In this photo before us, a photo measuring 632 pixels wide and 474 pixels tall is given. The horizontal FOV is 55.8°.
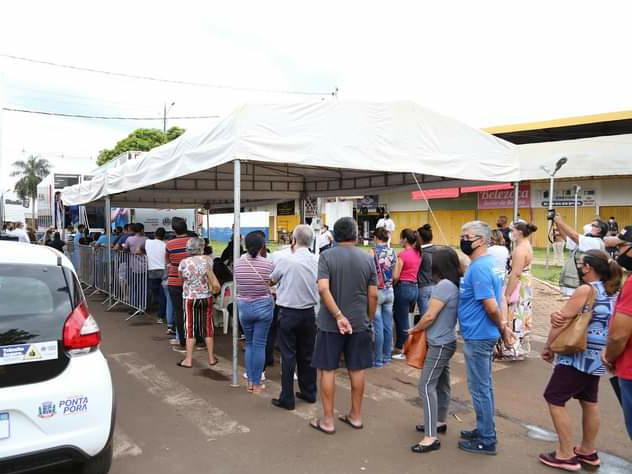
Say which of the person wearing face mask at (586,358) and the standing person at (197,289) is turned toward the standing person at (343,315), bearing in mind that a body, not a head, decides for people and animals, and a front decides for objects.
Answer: the person wearing face mask

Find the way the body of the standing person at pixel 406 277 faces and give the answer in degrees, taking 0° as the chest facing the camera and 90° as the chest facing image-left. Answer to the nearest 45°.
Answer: approximately 135°

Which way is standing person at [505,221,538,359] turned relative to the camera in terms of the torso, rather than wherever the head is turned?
to the viewer's left

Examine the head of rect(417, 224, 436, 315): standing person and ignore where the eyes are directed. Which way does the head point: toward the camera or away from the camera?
away from the camera

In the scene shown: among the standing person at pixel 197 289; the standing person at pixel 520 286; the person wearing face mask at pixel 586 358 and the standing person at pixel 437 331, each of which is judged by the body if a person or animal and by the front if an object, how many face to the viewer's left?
3

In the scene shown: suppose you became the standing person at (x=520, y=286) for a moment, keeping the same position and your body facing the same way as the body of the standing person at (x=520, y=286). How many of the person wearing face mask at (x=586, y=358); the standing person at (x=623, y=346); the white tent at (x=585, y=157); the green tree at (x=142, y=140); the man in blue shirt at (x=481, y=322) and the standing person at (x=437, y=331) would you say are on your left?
4

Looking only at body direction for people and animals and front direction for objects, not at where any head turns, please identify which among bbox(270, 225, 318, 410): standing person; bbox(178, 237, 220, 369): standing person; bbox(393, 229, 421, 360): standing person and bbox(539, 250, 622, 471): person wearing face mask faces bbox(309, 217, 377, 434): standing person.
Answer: the person wearing face mask

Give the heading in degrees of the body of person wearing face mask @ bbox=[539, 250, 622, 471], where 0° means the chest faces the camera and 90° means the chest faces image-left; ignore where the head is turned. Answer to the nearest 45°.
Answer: approximately 90°

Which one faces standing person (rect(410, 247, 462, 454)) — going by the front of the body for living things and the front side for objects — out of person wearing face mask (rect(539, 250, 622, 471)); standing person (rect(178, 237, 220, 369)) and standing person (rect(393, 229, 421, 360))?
the person wearing face mask

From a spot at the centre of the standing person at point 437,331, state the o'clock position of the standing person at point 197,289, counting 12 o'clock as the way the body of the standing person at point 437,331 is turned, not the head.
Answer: the standing person at point 197,289 is roughly at 1 o'clock from the standing person at point 437,331.

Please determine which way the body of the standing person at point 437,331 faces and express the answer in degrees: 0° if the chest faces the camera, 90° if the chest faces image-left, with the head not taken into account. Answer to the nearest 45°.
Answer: approximately 90°

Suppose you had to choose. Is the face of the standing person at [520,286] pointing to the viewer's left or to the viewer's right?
to the viewer's left
